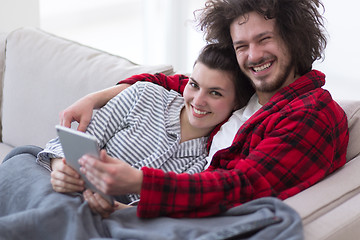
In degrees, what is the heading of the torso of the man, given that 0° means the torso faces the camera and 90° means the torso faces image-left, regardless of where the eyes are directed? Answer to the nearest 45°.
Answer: approximately 45°
